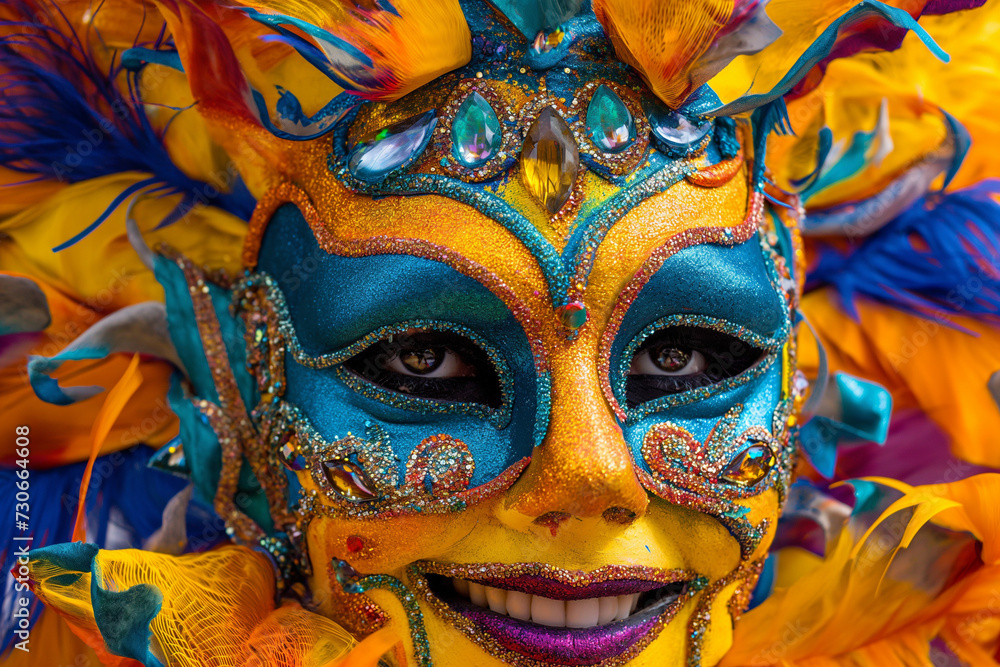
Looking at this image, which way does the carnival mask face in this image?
toward the camera
